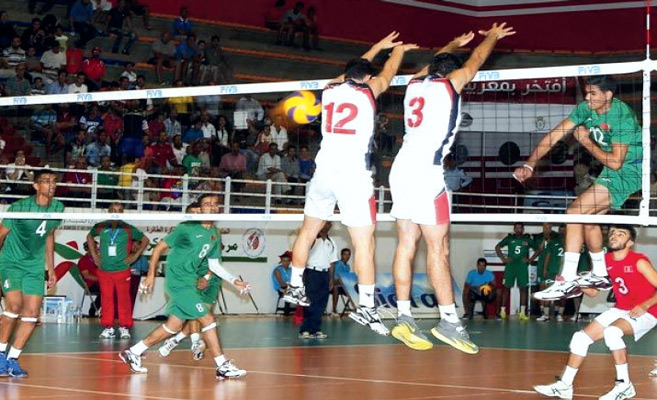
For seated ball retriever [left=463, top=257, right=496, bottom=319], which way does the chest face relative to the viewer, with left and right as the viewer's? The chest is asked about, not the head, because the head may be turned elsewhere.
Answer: facing the viewer

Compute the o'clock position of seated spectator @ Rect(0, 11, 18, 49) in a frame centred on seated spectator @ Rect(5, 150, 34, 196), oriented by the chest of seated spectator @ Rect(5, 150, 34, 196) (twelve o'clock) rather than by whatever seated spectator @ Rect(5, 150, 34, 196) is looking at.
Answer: seated spectator @ Rect(0, 11, 18, 49) is roughly at 6 o'clock from seated spectator @ Rect(5, 150, 34, 196).

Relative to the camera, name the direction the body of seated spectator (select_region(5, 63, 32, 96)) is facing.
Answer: toward the camera

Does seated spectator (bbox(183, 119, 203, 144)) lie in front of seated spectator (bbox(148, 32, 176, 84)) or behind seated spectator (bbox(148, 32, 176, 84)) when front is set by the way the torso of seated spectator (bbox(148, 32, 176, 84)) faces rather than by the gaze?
in front

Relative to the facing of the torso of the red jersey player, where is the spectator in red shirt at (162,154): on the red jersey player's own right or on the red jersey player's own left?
on the red jersey player's own right

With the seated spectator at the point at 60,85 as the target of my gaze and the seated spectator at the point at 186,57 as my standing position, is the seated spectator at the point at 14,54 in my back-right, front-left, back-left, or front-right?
front-right

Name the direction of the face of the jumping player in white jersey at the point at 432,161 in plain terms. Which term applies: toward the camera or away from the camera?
away from the camera

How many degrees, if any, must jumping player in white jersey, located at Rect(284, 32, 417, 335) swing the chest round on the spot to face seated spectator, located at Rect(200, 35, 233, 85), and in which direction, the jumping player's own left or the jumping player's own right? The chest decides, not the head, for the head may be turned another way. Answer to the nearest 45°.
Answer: approximately 45° to the jumping player's own left

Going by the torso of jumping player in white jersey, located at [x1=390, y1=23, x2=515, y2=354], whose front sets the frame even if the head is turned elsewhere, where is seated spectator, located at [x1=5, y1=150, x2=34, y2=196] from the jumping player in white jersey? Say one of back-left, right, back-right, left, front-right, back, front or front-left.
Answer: left

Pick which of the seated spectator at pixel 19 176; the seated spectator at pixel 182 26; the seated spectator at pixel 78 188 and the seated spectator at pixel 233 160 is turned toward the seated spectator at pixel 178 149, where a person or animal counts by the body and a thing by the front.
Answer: the seated spectator at pixel 182 26

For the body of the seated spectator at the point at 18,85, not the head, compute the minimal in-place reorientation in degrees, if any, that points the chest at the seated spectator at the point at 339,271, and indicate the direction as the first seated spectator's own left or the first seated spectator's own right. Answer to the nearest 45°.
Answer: approximately 90° to the first seated spectator's own left

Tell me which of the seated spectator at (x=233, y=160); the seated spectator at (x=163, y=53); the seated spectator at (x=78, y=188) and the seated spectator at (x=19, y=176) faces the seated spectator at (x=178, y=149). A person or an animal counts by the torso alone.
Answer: the seated spectator at (x=163, y=53)

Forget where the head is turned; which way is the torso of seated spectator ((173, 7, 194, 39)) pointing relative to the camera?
toward the camera

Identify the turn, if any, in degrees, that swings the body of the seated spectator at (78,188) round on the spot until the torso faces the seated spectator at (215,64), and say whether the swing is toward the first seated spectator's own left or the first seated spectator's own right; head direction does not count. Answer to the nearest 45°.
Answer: approximately 135° to the first seated spectator's own left

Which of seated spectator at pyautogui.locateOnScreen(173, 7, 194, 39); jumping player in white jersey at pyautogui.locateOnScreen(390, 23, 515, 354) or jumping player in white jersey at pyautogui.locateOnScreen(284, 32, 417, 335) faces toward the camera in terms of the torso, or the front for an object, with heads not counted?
the seated spectator

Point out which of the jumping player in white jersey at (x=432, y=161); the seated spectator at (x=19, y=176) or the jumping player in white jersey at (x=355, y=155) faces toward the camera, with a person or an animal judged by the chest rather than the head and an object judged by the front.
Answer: the seated spectator

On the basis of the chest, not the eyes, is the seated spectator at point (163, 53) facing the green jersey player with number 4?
yes
